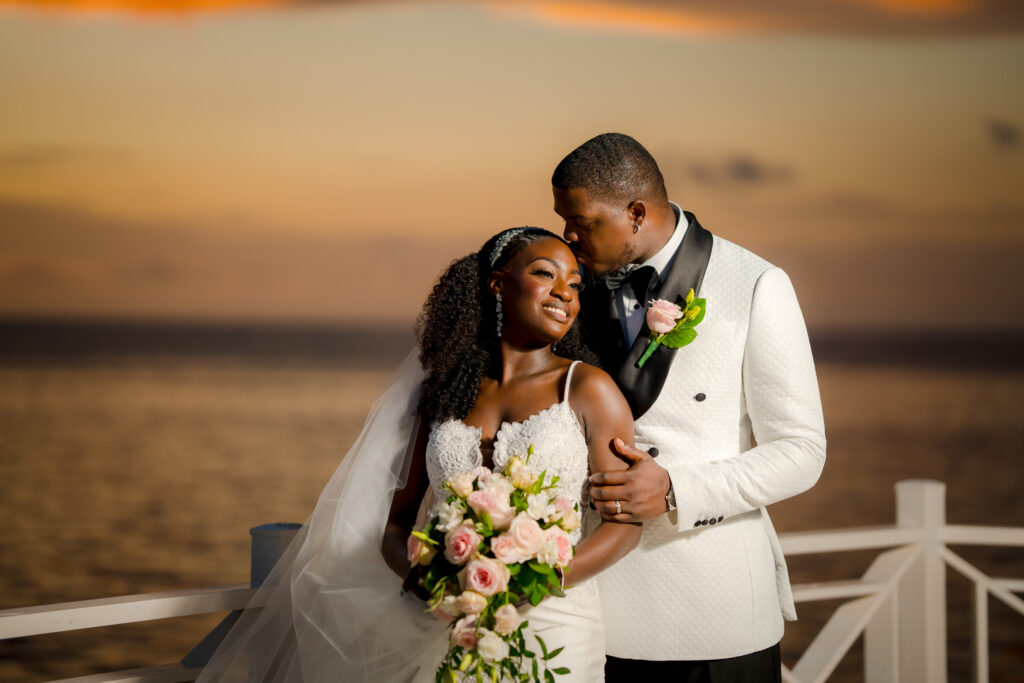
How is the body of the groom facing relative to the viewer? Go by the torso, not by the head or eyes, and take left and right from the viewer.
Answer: facing the viewer and to the left of the viewer

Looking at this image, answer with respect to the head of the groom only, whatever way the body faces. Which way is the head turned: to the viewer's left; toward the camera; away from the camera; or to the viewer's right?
to the viewer's left

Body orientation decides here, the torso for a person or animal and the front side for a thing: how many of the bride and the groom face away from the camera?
0

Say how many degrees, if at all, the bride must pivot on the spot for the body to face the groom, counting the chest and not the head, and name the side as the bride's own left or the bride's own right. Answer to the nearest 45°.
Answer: approximately 90° to the bride's own left

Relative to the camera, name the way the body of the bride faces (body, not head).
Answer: toward the camera

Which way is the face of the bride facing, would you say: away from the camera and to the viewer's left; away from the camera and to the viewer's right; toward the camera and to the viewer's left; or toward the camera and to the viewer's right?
toward the camera and to the viewer's right

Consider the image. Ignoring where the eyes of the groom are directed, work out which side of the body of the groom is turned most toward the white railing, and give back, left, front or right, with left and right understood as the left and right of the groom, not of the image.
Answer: back

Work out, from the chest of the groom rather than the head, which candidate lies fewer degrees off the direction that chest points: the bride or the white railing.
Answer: the bride
